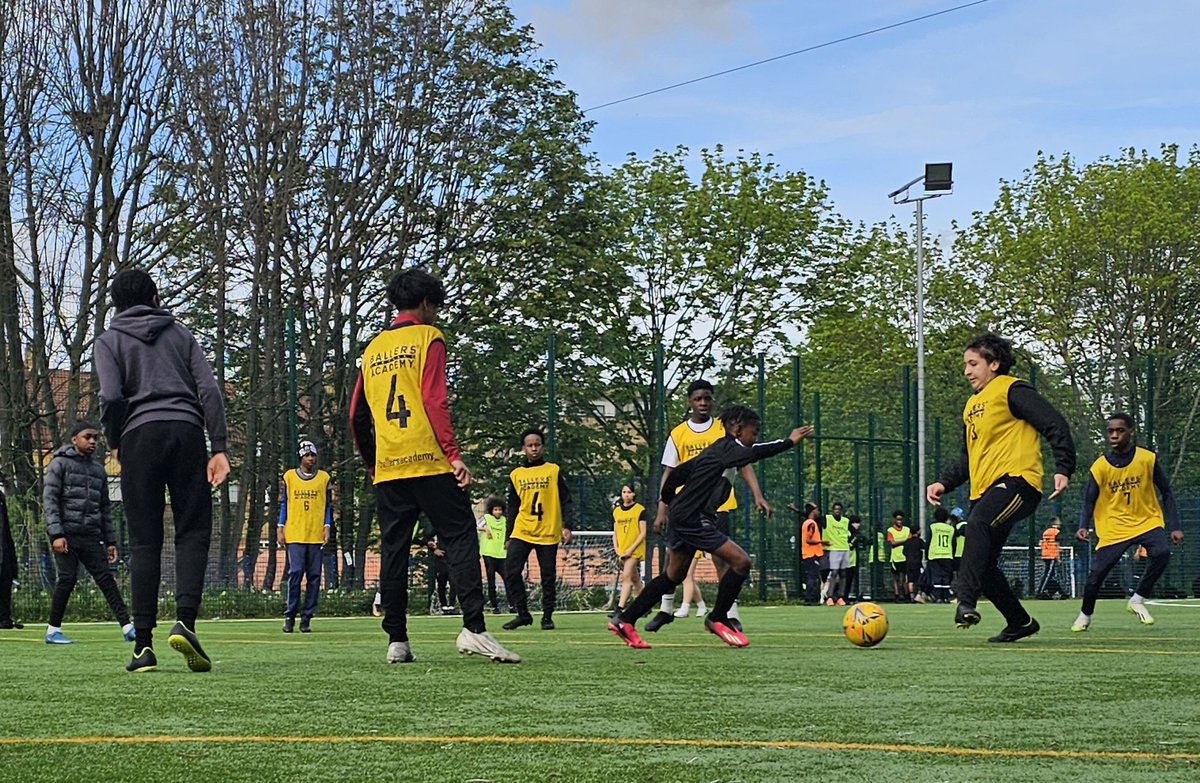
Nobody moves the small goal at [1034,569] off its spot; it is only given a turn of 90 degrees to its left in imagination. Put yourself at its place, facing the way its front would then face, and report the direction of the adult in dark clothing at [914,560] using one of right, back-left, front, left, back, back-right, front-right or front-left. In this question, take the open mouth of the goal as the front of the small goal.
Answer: back-right

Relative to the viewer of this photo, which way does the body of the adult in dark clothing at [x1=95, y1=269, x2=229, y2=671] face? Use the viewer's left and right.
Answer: facing away from the viewer

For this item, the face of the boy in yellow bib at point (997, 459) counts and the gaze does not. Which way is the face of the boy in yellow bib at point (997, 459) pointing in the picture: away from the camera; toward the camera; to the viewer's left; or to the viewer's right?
to the viewer's left

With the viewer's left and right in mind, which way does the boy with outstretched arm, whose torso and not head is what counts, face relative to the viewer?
facing to the right of the viewer

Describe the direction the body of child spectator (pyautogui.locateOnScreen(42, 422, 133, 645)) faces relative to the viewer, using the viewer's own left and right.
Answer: facing the viewer and to the right of the viewer

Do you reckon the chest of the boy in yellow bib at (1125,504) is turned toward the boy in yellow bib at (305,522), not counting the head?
no

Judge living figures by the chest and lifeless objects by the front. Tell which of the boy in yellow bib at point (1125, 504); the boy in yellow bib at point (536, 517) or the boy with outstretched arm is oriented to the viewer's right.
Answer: the boy with outstretched arm

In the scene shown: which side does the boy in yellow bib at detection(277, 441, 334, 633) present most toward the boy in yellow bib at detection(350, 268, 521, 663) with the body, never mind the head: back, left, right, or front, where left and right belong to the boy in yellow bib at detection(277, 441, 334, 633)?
front

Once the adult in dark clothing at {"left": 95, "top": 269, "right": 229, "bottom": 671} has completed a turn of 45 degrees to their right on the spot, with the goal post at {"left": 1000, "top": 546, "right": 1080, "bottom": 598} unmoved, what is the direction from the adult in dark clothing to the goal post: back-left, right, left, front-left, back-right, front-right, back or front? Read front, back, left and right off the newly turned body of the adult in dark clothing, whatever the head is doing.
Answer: front

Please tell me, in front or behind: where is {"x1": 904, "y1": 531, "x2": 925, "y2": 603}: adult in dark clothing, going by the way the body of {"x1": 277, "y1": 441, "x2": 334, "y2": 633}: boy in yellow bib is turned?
behind

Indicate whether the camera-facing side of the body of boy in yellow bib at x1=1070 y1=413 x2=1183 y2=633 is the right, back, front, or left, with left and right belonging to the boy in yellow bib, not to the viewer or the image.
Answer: front

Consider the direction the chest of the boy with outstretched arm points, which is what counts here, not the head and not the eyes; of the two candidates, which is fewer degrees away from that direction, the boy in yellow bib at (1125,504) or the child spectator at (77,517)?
the boy in yellow bib

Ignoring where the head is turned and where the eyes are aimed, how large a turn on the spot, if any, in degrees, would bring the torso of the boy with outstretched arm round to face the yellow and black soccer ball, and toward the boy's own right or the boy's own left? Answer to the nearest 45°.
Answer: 0° — they already face it

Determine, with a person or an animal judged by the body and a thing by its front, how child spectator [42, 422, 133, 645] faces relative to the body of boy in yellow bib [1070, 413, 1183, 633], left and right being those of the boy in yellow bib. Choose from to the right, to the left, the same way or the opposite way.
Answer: to the left

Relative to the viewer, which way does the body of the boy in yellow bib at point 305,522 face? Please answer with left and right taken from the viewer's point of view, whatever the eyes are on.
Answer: facing the viewer
